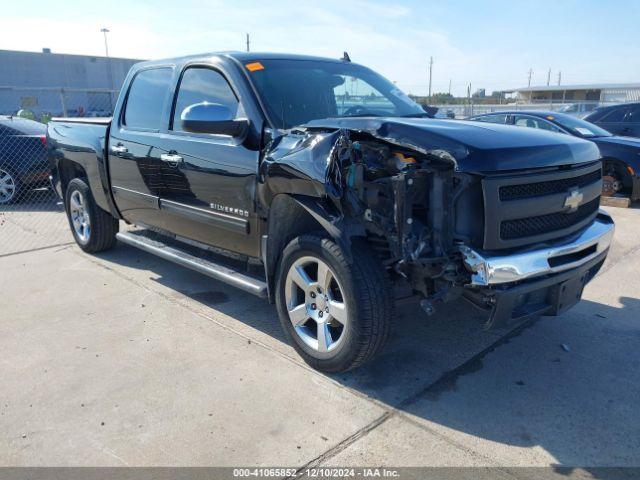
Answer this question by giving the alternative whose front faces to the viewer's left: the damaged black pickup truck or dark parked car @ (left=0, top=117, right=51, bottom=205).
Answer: the dark parked car

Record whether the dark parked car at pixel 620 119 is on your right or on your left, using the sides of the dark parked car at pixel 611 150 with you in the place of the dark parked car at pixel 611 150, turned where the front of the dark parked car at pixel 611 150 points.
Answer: on your left

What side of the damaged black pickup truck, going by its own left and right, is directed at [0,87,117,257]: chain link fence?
back

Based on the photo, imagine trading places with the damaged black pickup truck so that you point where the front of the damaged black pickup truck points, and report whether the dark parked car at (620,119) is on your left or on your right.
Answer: on your left

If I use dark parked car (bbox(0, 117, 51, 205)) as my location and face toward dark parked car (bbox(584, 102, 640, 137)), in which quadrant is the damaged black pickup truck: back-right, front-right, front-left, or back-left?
front-right

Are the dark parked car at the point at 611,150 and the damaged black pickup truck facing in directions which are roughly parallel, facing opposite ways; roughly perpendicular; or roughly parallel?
roughly parallel

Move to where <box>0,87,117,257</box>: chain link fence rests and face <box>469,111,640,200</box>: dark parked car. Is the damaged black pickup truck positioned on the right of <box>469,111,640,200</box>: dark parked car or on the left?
right

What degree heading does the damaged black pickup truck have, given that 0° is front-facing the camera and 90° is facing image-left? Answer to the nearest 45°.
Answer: approximately 315°

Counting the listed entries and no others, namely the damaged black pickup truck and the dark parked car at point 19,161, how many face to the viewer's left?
1

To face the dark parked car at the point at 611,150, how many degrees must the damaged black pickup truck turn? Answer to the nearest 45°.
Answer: approximately 90° to its left

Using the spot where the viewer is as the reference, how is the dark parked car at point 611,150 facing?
facing the viewer and to the right of the viewer

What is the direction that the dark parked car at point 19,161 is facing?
to the viewer's left

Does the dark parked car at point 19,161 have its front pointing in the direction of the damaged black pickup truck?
no
